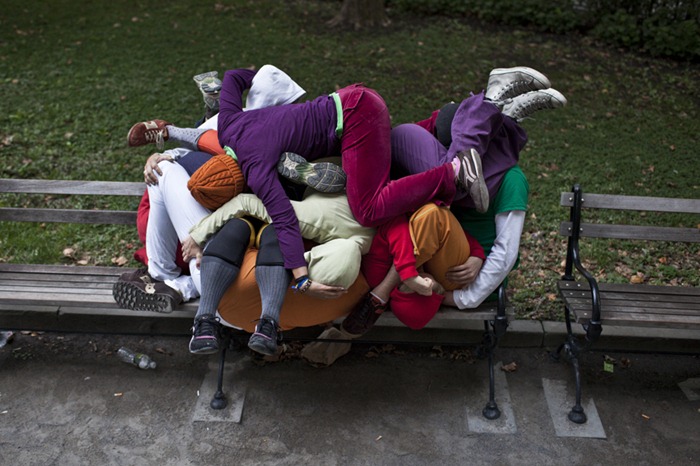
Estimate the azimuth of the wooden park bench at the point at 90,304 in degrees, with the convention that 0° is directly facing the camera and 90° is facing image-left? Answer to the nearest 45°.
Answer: approximately 0°

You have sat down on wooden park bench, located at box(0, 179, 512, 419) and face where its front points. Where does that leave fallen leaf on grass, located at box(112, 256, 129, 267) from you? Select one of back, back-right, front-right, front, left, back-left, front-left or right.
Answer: back

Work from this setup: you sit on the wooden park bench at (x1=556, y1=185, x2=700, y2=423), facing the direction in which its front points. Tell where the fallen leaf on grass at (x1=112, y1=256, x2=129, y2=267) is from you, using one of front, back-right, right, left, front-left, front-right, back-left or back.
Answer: right

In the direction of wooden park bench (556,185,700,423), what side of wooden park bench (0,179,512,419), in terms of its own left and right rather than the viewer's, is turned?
left

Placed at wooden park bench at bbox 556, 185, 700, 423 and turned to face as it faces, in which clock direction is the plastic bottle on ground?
The plastic bottle on ground is roughly at 2 o'clock from the wooden park bench.

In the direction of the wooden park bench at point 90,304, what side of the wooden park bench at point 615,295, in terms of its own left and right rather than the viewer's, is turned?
right

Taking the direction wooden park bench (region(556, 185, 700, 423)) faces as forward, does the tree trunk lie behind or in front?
behind

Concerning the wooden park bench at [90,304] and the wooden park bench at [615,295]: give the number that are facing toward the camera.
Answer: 2
